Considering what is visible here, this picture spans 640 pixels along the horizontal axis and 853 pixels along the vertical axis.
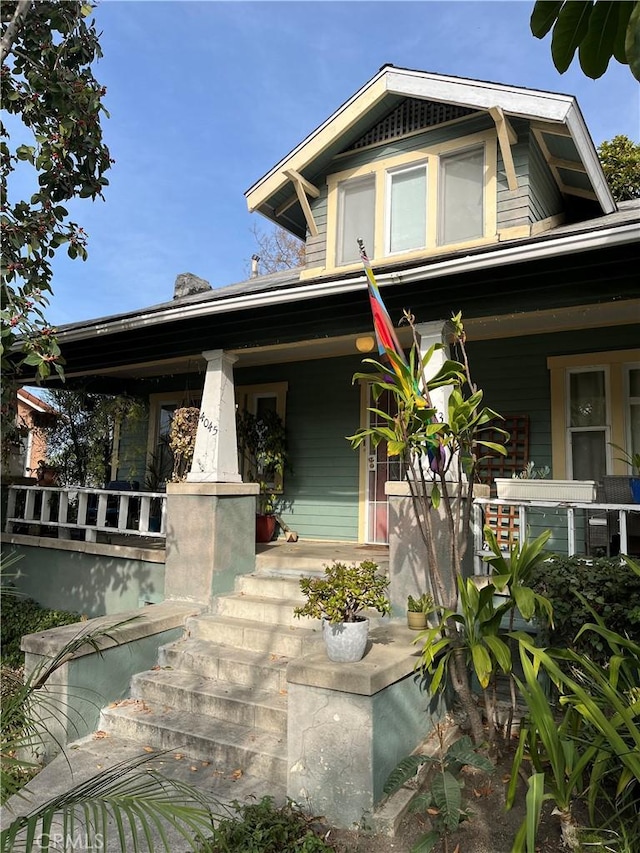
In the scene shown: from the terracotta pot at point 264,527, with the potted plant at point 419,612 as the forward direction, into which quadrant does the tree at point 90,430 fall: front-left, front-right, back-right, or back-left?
back-right

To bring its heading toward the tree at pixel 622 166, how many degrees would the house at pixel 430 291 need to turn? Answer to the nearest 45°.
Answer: approximately 180°

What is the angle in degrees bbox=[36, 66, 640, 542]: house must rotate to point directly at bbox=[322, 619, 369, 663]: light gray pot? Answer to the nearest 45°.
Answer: approximately 45° to its left

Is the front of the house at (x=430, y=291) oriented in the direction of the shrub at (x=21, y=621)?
no

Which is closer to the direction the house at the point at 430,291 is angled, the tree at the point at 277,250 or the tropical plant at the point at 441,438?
the tropical plant

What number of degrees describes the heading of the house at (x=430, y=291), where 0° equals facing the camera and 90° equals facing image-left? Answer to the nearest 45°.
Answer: approximately 45°

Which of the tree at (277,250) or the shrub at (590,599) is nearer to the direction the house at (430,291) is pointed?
the shrub

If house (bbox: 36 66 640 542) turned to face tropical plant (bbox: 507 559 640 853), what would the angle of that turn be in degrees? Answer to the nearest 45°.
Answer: approximately 45° to its left
